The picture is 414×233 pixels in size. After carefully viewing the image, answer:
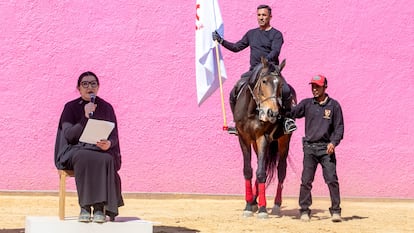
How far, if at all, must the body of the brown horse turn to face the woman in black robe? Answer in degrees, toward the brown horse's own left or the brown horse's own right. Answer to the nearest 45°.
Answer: approximately 45° to the brown horse's own right

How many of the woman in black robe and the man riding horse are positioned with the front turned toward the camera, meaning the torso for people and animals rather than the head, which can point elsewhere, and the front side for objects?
2

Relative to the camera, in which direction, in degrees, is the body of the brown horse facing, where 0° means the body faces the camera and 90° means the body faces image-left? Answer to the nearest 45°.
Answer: approximately 0°
